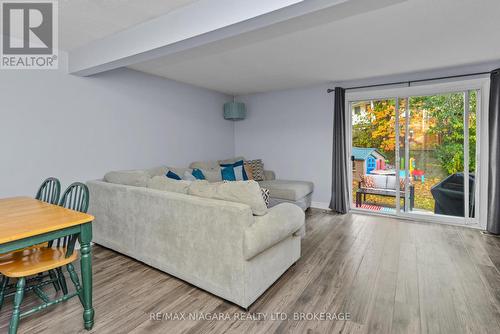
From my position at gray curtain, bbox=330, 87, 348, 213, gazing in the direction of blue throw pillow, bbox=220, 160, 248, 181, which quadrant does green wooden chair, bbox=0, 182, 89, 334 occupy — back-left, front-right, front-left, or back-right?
front-left

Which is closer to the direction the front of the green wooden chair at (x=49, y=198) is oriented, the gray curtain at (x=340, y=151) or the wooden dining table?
the wooden dining table

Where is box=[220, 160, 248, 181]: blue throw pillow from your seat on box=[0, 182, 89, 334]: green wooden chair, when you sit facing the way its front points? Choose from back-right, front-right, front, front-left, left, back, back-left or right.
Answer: back

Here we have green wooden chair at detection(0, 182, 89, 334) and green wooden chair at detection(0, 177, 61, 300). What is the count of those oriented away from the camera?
0

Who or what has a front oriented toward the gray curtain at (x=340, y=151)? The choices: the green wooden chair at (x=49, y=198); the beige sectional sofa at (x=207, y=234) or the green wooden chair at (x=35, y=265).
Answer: the beige sectional sofa

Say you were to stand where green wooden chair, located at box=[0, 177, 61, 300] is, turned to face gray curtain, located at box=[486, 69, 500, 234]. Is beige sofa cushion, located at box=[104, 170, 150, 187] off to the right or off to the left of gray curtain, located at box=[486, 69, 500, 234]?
left

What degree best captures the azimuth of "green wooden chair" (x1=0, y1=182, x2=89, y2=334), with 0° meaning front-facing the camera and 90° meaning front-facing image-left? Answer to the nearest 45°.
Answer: approximately 45°

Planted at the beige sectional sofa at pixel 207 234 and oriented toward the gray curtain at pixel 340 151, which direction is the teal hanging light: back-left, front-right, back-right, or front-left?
front-left

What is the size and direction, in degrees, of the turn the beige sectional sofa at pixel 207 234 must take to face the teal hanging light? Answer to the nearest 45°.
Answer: approximately 45° to its left

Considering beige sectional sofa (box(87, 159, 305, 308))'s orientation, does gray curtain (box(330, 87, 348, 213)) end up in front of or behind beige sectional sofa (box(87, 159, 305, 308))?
in front

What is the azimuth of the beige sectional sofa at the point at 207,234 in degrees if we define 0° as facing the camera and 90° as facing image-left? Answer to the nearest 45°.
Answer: approximately 225°

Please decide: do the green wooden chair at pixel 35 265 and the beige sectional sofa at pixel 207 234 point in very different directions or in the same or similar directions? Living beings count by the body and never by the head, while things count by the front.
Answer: very different directions

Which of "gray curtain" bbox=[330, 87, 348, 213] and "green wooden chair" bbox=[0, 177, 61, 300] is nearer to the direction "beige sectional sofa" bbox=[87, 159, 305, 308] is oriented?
the gray curtain

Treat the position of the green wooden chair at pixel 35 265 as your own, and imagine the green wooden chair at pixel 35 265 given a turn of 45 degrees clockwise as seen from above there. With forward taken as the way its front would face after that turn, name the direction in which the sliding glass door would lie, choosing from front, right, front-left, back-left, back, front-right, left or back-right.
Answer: back
